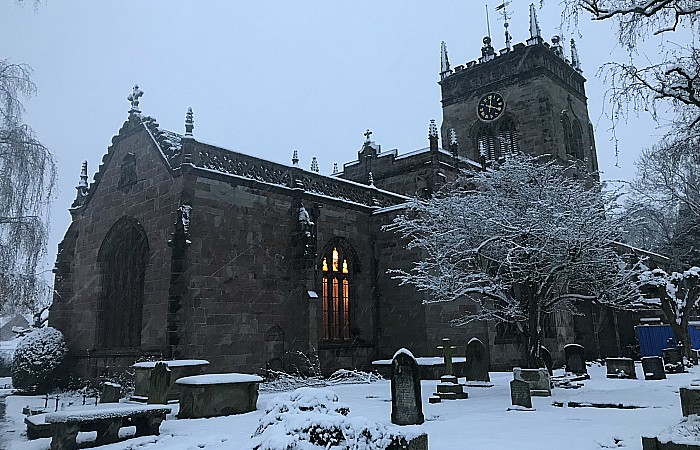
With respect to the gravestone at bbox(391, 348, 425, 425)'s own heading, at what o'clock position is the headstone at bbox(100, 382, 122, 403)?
The headstone is roughly at 4 o'clock from the gravestone.

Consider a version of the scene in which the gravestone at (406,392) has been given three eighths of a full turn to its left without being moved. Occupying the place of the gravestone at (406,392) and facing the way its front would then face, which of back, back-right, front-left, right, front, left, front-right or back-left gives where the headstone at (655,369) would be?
front

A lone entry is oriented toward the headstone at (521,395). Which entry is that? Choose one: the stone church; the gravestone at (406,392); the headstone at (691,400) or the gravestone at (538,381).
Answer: the gravestone at (538,381)

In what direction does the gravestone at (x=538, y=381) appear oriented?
toward the camera

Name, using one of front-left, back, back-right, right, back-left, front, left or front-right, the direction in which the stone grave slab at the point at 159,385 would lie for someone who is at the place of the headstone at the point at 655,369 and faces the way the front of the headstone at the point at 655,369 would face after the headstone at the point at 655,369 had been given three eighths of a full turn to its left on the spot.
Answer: back

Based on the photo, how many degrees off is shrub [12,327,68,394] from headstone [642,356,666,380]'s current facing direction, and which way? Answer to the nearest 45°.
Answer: approximately 45° to its right

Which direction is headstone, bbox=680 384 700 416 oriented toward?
toward the camera

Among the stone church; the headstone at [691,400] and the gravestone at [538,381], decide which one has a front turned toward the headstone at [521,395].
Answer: the gravestone

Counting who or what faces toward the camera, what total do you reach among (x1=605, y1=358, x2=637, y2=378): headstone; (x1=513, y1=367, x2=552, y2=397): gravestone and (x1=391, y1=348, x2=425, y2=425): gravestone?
3

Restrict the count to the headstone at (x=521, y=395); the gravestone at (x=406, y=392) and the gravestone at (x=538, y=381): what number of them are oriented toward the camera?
3

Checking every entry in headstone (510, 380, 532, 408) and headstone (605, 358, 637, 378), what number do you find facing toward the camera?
2

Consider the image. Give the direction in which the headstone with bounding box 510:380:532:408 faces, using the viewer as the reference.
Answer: facing the viewer

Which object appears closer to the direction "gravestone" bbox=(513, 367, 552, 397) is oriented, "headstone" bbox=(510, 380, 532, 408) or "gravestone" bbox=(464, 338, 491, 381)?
the headstone

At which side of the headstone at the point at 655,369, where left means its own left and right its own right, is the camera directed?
front
